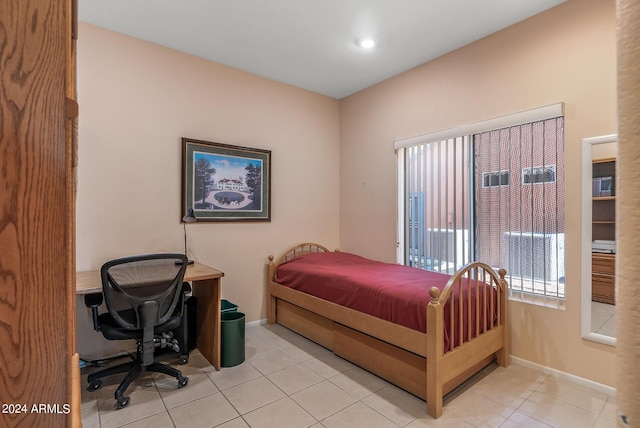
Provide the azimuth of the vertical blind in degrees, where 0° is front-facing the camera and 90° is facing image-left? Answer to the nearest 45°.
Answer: approximately 45°

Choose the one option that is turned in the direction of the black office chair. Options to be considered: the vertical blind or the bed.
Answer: the vertical blind

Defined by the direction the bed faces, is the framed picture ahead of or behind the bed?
behind

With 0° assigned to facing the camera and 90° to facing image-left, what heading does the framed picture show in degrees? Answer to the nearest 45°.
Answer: approximately 315°

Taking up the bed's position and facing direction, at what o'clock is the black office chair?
The black office chair is roughly at 4 o'clock from the bed.

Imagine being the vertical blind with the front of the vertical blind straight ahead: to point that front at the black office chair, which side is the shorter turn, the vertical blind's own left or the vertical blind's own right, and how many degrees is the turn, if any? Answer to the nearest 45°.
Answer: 0° — it already faces it

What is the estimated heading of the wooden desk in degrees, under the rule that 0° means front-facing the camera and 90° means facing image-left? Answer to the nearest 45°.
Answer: approximately 0°

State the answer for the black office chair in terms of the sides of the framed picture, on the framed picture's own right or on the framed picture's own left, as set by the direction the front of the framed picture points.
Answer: on the framed picture's own right
